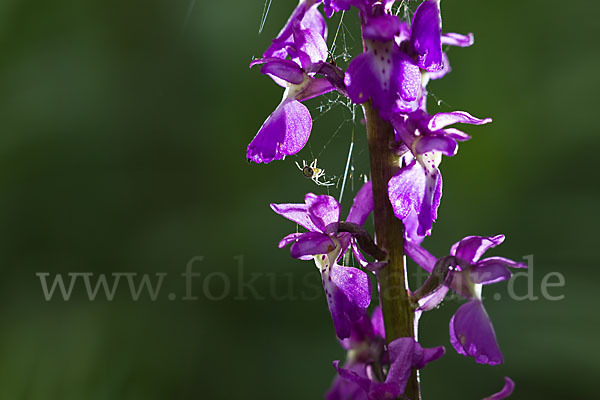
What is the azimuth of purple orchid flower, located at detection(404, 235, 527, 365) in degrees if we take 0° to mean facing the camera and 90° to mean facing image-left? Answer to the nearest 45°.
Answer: approximately 270°

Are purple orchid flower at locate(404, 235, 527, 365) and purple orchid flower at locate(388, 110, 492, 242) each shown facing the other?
no

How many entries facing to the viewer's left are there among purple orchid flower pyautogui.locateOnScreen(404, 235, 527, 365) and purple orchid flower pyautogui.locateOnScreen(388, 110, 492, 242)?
0

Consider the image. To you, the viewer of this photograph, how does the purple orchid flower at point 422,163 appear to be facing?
facing the viewer and to the right of the viewer
